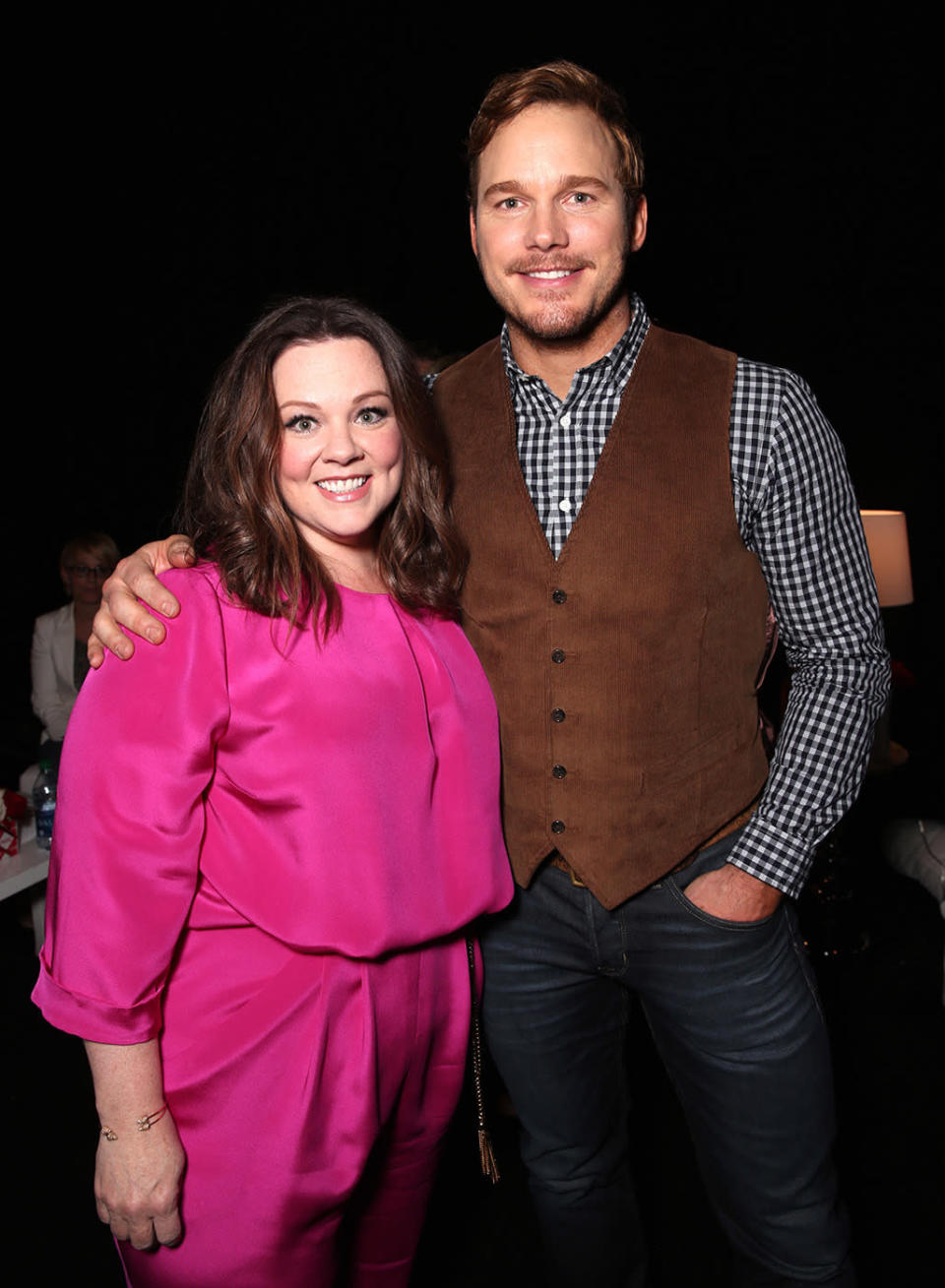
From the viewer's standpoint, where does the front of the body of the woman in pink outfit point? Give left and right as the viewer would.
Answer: facing the viewer and to the right of the viewer

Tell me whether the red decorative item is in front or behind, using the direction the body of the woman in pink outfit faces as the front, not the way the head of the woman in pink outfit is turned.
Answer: behind

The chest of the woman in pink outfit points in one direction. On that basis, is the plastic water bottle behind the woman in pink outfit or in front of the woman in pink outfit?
behind
